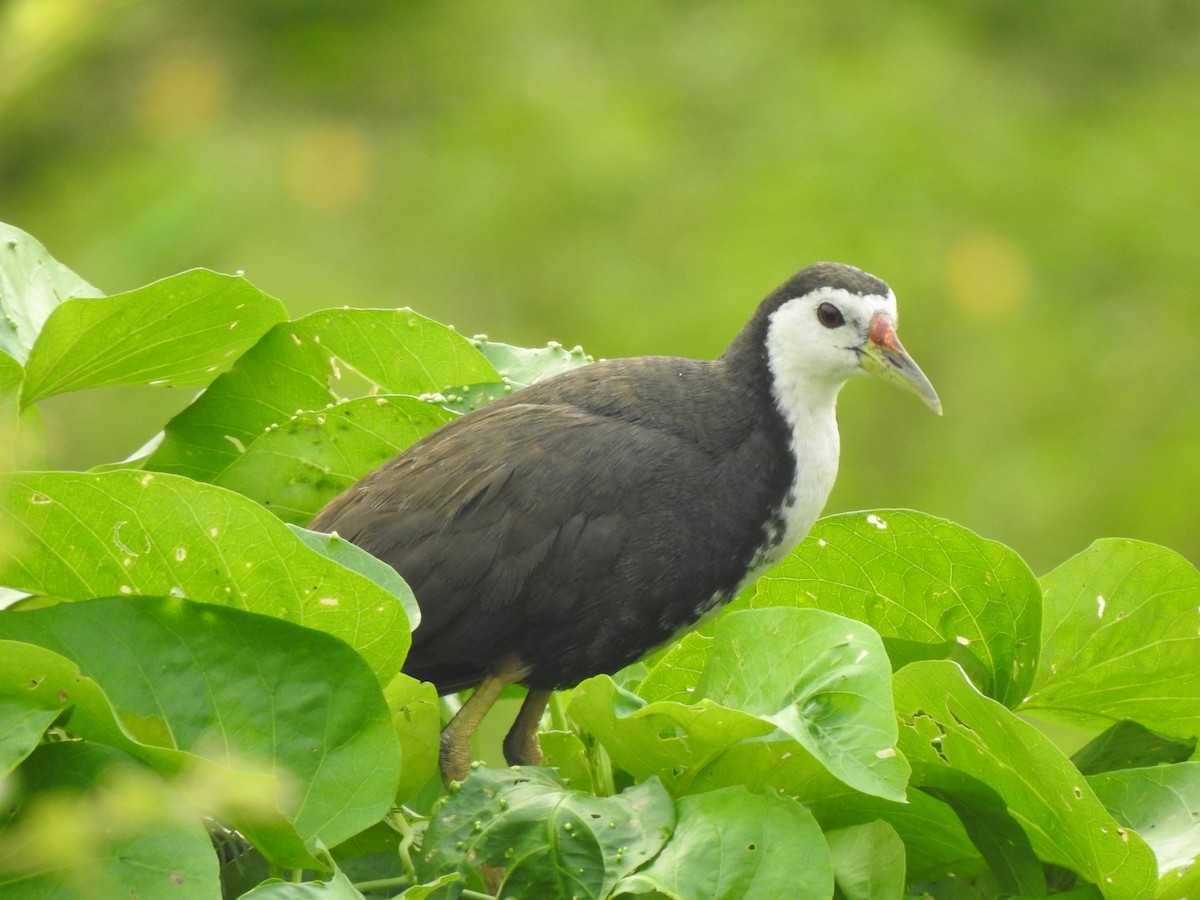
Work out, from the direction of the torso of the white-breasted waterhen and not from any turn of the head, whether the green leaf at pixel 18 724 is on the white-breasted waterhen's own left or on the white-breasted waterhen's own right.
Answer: on the white-breasted waterhen's own right

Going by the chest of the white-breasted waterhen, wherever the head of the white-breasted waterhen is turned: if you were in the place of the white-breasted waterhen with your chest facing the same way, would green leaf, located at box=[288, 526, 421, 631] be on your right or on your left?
on your right

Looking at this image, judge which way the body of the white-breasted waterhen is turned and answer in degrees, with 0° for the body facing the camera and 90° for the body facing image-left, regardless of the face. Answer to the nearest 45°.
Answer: approximately 270°

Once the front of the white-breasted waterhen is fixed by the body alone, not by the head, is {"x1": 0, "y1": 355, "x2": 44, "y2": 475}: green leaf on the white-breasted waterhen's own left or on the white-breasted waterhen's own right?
on the white-breasted waterhen's own right
